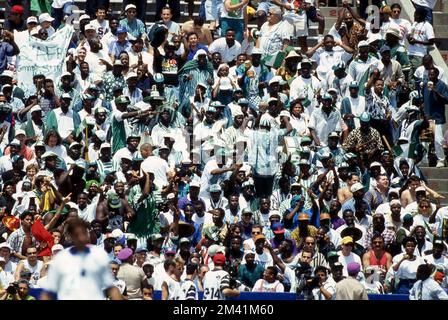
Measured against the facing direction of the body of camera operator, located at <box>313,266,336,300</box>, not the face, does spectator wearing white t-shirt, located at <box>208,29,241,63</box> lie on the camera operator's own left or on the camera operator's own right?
on the camera operator's own right

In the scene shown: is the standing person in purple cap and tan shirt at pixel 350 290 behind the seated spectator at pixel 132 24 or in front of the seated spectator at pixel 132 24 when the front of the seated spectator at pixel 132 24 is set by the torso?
in front

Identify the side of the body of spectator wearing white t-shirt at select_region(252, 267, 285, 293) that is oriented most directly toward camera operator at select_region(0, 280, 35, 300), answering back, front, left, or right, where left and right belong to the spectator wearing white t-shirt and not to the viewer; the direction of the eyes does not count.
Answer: right

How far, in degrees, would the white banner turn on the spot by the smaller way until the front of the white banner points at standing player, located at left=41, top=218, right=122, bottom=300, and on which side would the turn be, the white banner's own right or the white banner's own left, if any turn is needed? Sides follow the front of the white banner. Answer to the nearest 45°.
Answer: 0° — it already faces them

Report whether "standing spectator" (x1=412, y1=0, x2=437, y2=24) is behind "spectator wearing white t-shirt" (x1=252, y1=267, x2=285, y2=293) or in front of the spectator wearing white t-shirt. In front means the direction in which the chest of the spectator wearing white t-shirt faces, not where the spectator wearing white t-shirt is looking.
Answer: behind

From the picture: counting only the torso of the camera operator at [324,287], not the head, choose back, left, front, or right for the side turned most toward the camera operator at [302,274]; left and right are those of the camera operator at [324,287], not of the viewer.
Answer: right
